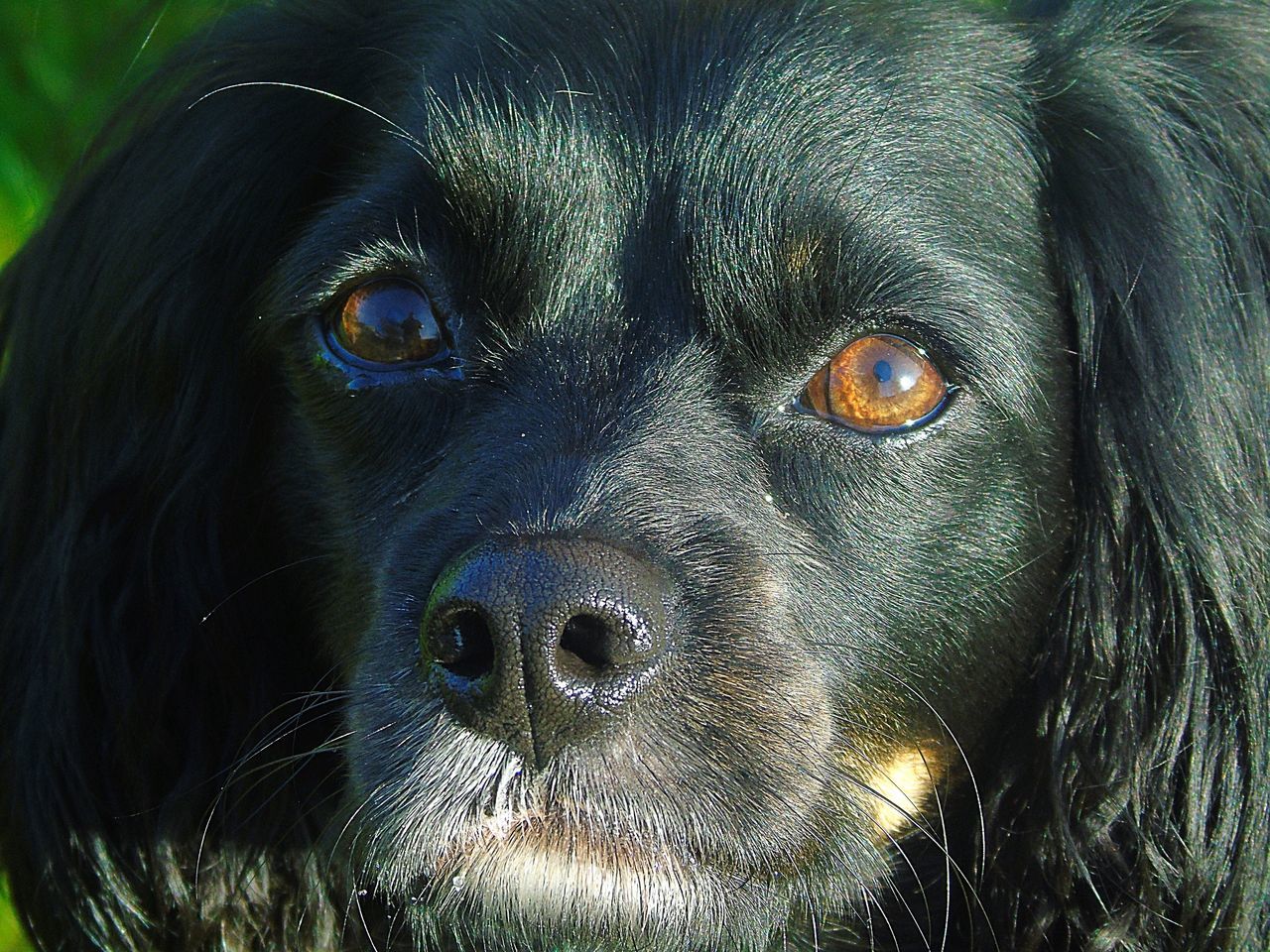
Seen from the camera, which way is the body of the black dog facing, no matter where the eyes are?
toward the camera
